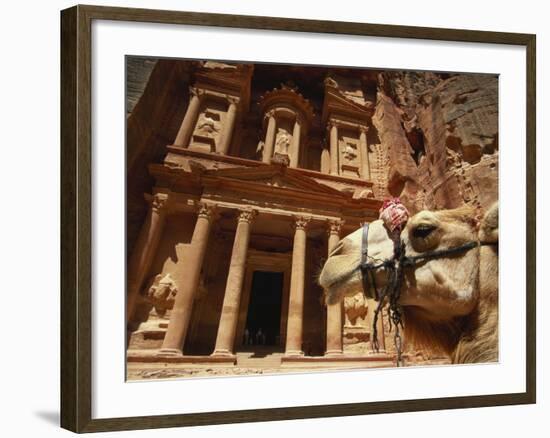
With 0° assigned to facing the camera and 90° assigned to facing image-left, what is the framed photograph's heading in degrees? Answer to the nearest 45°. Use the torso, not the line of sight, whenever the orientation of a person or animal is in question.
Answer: approximately 315°
